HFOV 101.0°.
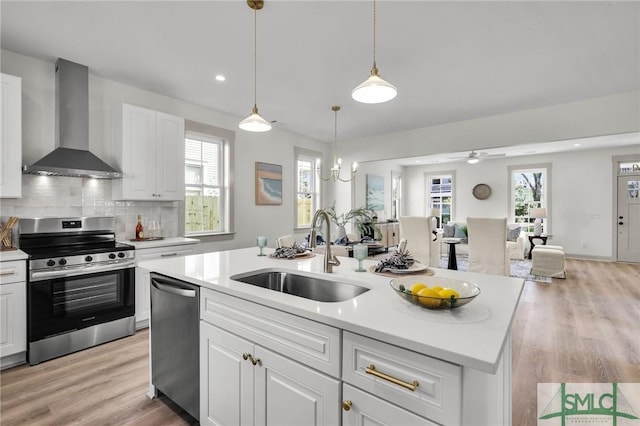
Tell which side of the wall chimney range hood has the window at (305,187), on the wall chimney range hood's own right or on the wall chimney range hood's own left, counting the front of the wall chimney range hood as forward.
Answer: on the wall chimney range hood's own left

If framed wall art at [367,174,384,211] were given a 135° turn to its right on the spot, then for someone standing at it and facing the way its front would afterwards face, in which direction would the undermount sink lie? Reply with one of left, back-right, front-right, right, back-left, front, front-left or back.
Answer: left

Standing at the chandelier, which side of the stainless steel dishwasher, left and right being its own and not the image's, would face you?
back

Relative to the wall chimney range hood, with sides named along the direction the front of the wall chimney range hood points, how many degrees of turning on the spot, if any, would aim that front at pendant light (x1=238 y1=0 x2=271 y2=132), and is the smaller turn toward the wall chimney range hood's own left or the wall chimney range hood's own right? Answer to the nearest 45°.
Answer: approximately 45° to the wall chimney range hood's own left

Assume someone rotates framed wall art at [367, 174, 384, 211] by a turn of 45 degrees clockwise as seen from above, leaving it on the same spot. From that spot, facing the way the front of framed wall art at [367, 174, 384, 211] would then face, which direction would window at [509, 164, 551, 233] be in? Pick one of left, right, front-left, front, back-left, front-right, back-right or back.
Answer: left

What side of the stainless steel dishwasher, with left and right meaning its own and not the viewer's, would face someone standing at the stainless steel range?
right

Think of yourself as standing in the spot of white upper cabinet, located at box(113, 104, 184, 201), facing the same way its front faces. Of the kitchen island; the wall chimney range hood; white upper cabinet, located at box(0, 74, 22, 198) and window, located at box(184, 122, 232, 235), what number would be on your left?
1

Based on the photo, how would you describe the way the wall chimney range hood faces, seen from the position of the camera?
facing the viewer

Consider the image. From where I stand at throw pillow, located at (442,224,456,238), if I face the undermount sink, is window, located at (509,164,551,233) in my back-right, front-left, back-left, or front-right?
back-left

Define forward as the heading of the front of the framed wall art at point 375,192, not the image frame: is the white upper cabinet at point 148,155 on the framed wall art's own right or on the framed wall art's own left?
on the framed wall art's own right

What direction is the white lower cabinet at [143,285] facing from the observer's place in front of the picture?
facing the viewer and to the right of the viewer

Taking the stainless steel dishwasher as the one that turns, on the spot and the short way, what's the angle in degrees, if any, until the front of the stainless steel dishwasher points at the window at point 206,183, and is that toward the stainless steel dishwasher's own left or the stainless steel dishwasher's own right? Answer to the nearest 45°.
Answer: approximately 135° to the stainless steel dishwasher's own right

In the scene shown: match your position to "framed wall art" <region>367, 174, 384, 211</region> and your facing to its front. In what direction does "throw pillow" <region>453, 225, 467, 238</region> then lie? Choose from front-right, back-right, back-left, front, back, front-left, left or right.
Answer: front-left

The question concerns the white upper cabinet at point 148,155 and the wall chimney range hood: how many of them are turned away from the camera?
0

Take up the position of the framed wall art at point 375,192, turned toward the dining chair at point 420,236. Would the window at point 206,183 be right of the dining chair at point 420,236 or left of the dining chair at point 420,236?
right

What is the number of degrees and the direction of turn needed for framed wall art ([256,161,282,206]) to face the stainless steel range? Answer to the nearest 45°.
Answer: approximately 90° to its right
